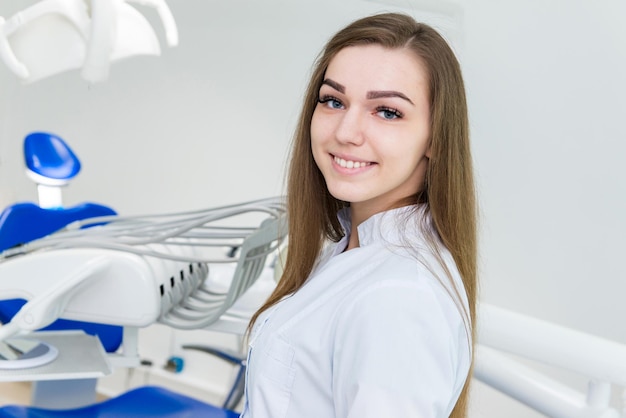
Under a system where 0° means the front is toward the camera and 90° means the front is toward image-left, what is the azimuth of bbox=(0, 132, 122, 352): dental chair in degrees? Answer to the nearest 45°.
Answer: approximately 315°
